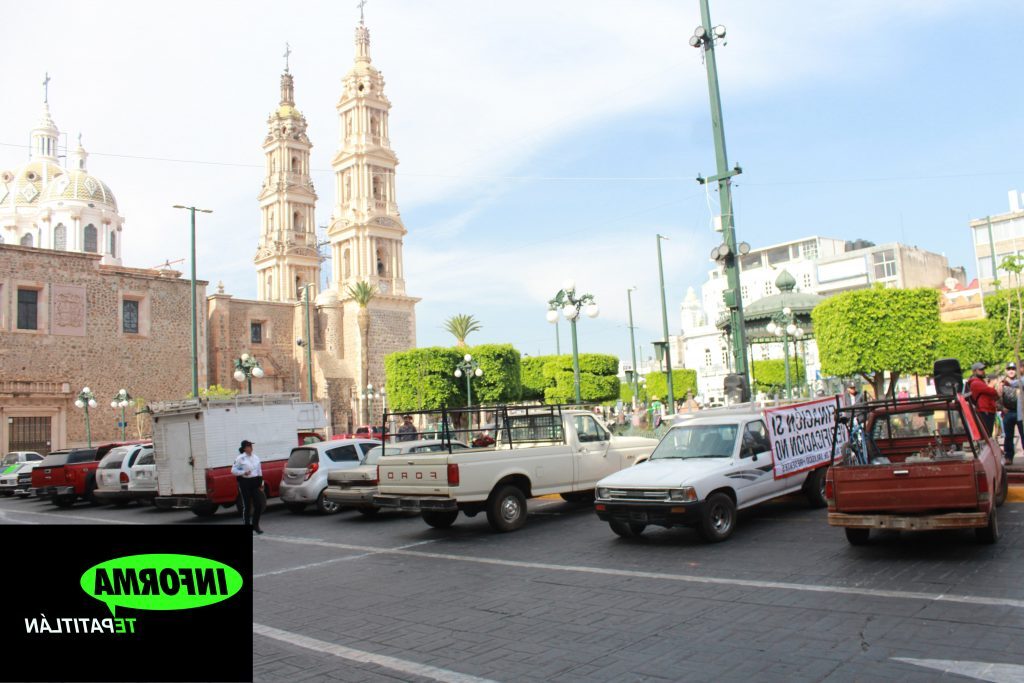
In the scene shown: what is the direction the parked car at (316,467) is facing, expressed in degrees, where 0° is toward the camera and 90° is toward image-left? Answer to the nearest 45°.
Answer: approximately 225°

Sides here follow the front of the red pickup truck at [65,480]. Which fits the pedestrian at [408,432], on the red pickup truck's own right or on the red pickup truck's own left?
on the red pickup truck's own right

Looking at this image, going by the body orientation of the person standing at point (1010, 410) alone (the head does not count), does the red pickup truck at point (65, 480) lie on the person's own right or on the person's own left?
on the person's own right

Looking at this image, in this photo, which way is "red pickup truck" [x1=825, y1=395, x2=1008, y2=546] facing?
away from the camera

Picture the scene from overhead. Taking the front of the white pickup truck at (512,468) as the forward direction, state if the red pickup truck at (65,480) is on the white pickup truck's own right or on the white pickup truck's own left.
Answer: on the white pickup truck's own left

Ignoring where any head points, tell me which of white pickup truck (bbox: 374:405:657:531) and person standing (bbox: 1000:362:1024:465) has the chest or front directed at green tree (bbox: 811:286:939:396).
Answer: the white pickup truck

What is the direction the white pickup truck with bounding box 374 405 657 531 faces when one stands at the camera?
facing away from the viewer and to the right of the viewer

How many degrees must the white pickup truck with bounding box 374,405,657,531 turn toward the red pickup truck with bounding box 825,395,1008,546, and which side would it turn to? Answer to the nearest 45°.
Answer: approximately 90° to its right

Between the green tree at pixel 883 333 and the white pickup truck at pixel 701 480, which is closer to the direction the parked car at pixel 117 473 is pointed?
the green tree

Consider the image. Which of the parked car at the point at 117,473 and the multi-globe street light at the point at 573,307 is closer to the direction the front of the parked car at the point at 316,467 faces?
the multi-globe street light

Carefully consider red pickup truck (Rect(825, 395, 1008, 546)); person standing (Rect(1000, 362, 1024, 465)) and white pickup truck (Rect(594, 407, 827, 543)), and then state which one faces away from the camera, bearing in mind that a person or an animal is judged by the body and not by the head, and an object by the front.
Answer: the red pickup truck

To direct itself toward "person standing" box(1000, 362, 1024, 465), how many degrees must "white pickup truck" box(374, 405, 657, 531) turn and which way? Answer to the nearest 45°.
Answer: approximately 45° to its right

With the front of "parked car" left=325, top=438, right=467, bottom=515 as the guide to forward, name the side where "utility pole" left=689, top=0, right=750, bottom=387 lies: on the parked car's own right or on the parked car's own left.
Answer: on the parked car's own right

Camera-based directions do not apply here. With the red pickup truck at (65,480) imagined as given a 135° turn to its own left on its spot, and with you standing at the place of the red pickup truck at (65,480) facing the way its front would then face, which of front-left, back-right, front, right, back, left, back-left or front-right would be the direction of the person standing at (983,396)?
back-left

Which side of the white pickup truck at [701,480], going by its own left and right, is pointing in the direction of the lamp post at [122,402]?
right

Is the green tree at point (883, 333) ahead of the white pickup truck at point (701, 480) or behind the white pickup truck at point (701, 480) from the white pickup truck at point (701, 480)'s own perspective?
behind

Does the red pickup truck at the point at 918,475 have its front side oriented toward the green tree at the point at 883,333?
yes
